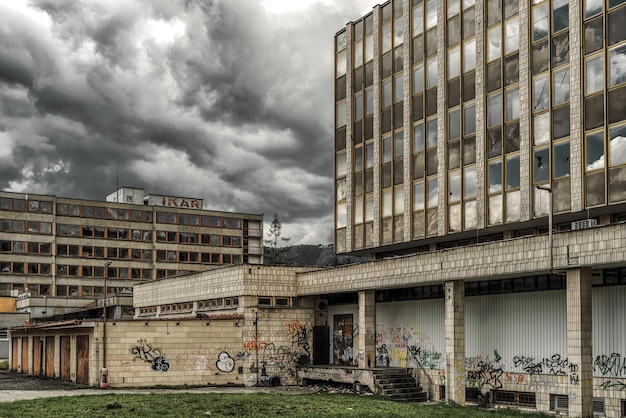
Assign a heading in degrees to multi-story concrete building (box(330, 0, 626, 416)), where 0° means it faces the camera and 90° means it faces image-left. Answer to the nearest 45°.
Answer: approximately 45°
